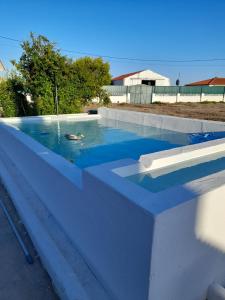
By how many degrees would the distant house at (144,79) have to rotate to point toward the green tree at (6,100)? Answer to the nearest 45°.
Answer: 0° — it already faces it

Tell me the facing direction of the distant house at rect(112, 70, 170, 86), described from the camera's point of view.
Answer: facing the viewer

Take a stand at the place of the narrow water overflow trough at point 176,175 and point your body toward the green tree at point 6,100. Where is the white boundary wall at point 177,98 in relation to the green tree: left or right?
right

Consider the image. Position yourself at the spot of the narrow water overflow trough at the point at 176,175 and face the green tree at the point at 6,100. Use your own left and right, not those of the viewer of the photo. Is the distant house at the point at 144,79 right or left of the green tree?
right
